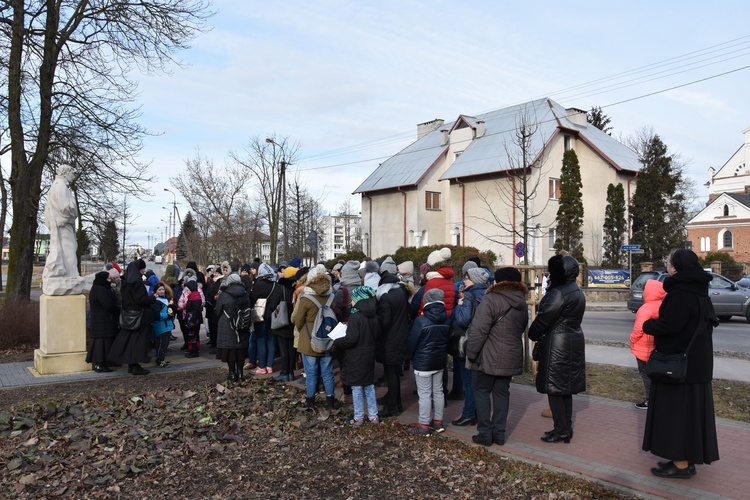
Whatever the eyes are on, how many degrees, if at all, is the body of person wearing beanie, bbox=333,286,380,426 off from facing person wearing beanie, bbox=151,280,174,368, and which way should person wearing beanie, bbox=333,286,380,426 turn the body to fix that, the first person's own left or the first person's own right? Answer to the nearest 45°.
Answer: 0° — they already face them

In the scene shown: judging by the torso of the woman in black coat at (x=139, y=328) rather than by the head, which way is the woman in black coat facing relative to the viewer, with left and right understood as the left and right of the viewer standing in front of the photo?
facing to the right of the viewer

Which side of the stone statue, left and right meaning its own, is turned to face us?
right

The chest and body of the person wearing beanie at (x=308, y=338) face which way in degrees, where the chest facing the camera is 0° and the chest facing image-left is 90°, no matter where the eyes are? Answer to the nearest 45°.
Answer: approximately 135°

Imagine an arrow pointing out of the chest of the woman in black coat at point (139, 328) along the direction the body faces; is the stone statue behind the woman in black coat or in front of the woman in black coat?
behind

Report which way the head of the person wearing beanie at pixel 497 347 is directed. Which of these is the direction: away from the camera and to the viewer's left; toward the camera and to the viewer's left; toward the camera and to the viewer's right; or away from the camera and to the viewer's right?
away from the camera and to the viewer's left

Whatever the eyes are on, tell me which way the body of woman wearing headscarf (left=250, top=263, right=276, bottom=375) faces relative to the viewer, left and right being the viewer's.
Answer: facing to the left of the viewer

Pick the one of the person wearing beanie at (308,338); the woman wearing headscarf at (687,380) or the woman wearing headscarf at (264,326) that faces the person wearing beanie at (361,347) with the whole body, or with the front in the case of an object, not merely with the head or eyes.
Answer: the woman wearing headscarf at (687,380)

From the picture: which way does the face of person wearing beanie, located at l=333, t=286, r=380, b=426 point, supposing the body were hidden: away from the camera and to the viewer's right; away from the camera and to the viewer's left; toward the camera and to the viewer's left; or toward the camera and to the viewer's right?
away from the camera and to the viewer's left

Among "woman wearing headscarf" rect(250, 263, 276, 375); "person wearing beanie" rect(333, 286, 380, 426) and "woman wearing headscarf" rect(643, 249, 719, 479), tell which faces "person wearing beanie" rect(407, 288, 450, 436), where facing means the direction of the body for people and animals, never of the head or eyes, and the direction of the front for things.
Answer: "woman wearing headscarf" rect(643, 249, 719, 479)

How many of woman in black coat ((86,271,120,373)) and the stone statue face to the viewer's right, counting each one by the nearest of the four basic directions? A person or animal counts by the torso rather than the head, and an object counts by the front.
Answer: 2

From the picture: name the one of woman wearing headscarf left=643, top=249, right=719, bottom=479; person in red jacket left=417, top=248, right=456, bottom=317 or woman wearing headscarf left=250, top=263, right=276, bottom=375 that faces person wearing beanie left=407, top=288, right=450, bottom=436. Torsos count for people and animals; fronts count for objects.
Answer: woman wearing headscarf left=643, top=249, right=719, bottom=479

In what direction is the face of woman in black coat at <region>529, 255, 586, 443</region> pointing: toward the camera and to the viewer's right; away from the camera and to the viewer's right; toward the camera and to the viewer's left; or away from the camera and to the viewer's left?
away from the camera and to the viewer's left

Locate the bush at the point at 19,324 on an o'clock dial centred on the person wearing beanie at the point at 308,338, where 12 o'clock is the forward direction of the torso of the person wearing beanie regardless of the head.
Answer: The bush is roughly at 12 o'clock from the person wearing beanie.
